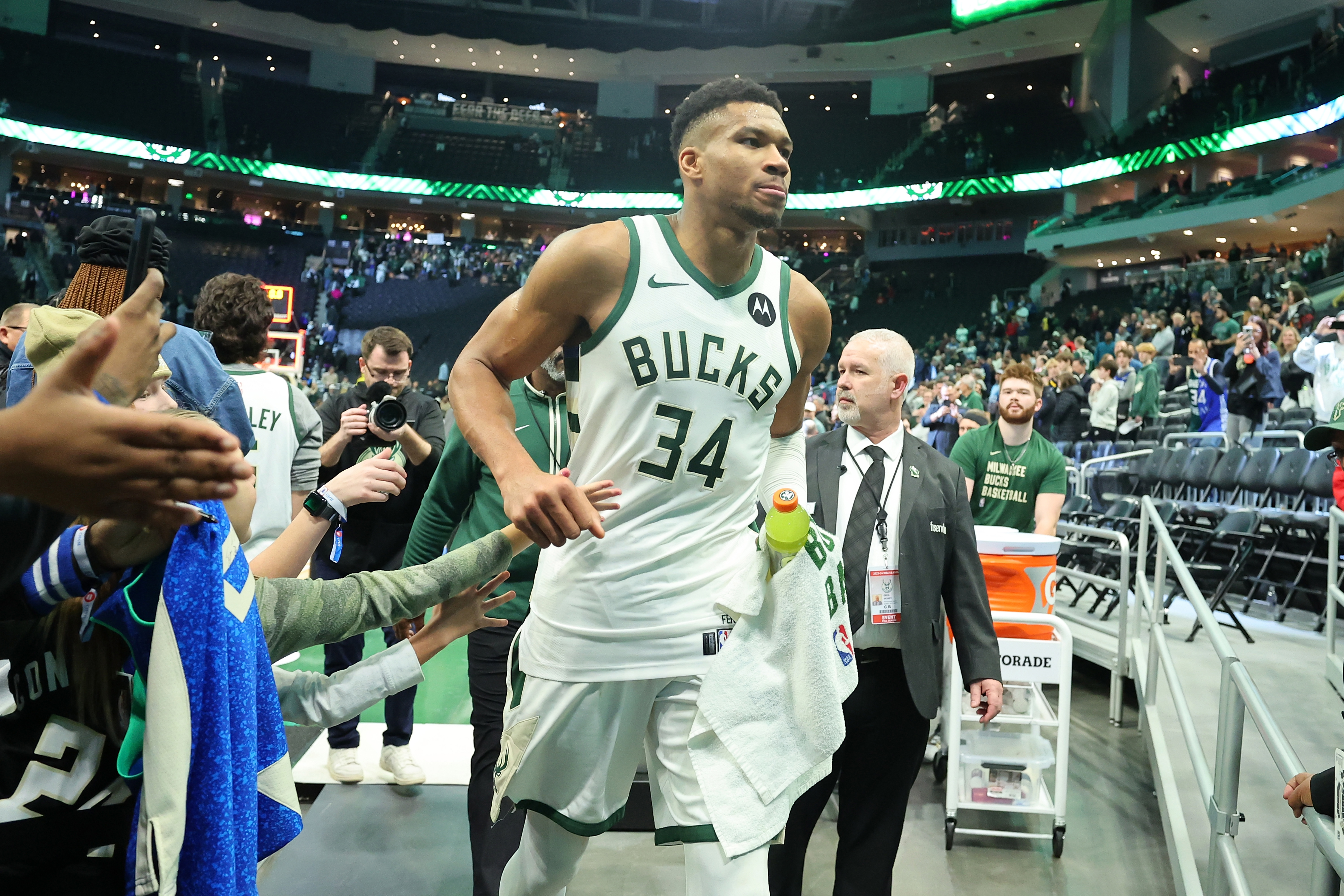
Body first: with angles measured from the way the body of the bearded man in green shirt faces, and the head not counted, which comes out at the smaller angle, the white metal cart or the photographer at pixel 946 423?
the white metal cart

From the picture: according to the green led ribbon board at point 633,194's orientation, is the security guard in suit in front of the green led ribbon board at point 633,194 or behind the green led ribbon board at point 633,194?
in front

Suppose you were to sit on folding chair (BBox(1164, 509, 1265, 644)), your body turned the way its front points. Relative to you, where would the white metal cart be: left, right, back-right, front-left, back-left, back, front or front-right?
front-left

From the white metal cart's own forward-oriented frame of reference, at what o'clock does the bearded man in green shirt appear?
The bearded man in green shirt is roughly at 6 o'clock from the white metal cart.

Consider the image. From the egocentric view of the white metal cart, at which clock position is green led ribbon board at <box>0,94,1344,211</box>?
The green led ribbon board is roughly at 5 o'clock from the white metal cart.

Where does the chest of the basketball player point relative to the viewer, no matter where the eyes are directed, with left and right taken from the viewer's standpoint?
facing the viewer and to the right of the viewer

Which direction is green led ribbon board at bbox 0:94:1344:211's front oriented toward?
toward the camera

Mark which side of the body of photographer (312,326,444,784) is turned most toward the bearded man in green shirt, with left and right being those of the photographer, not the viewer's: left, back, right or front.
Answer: left

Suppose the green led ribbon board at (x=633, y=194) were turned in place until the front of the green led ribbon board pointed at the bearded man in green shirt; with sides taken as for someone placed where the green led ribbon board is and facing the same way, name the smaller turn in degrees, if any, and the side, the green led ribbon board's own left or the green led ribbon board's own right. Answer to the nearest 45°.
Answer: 0° — it already faces them

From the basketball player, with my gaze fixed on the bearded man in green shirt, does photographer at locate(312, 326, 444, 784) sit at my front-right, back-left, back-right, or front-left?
front-left

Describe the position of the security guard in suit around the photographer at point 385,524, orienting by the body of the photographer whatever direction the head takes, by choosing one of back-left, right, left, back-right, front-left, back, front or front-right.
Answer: front-left

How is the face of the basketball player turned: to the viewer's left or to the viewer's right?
to the viewer's right

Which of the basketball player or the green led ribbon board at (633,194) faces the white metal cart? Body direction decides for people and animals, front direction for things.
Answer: the green led ribbon board

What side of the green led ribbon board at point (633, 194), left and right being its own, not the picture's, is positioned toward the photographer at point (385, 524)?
front

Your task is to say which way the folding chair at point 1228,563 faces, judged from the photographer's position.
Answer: facing the viewer and to the left of the viewer

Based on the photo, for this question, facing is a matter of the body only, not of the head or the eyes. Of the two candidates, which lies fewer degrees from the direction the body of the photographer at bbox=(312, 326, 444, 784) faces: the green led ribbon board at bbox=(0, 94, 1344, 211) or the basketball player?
the basketball player

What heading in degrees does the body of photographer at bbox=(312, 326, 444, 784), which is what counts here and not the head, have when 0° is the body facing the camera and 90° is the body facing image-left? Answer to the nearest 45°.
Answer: approximately 0°
